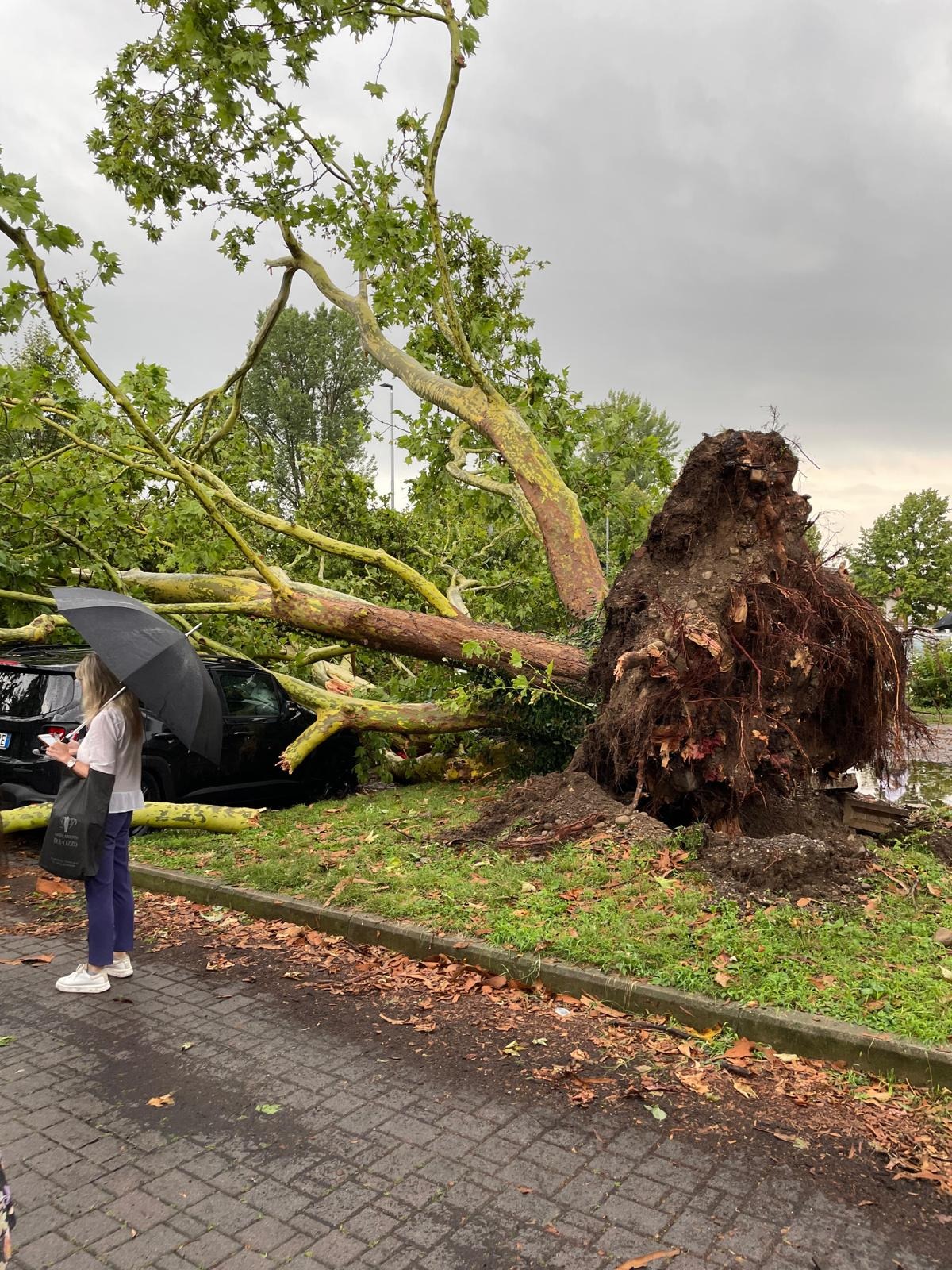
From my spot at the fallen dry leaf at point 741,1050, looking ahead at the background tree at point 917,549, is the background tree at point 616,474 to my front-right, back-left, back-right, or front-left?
front-left

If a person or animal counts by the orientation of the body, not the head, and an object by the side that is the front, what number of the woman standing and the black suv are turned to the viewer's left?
1

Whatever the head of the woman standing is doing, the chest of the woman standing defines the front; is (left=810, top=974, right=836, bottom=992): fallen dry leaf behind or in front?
behind

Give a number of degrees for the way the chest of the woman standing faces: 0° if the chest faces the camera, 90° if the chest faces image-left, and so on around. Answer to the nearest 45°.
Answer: approximately 90°

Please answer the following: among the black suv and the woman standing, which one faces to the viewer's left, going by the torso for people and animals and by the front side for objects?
the woman standing

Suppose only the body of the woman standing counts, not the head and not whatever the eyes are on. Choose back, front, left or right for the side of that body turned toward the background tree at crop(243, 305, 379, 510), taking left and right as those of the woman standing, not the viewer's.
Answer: right

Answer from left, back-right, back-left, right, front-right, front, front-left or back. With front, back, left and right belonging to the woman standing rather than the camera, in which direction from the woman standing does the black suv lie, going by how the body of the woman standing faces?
right

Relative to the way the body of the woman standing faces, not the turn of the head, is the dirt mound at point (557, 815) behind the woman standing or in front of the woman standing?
behind

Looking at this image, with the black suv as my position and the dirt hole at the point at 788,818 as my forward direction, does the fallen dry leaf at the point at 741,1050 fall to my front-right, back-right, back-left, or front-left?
front-right

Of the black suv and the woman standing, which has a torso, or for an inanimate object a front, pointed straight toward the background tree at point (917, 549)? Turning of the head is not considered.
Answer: the black suv

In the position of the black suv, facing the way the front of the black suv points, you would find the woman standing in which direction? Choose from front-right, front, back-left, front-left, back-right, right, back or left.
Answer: back-right

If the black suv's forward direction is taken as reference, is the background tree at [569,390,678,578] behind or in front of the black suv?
in front

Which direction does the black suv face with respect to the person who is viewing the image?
facing away from the viewer and to the right of the viewer

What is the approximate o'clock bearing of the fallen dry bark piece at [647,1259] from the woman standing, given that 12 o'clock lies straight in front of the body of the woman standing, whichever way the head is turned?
The fallen dry bark piece is roughly at 8 o'clock from the woman standing.

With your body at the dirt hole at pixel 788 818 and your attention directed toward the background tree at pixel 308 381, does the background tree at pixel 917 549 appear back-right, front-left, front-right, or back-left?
front-right

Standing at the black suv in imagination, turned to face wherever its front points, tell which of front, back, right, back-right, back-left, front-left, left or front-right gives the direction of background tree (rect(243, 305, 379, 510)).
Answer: front-left

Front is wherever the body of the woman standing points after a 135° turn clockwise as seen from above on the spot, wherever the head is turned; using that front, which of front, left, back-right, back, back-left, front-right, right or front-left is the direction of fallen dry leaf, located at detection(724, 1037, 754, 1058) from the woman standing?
right
